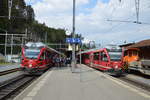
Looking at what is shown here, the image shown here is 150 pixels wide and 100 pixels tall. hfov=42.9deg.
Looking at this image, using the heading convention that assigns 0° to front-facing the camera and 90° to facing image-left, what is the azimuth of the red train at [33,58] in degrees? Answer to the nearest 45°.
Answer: approximately 45°
